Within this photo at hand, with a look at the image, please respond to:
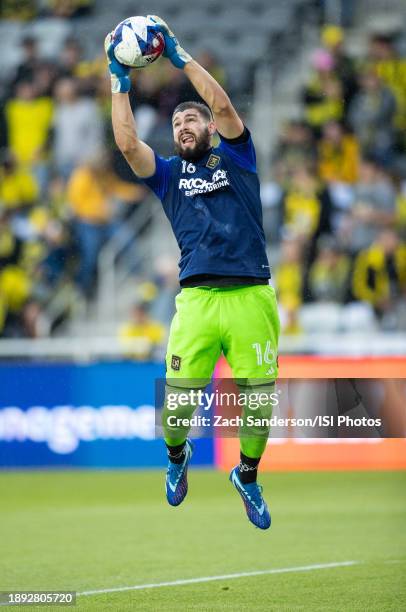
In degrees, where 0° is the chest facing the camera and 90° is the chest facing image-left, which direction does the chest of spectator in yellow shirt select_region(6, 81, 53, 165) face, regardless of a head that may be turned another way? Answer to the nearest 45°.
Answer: approximately 0°

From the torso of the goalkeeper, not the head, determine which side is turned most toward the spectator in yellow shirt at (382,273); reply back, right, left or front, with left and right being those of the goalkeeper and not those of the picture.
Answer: back

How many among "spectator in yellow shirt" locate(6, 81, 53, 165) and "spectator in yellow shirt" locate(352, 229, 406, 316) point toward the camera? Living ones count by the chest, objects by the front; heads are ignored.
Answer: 2

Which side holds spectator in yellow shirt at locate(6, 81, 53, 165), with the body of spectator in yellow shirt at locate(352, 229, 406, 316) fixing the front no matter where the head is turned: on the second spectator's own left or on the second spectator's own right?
on the second spectator's own right
